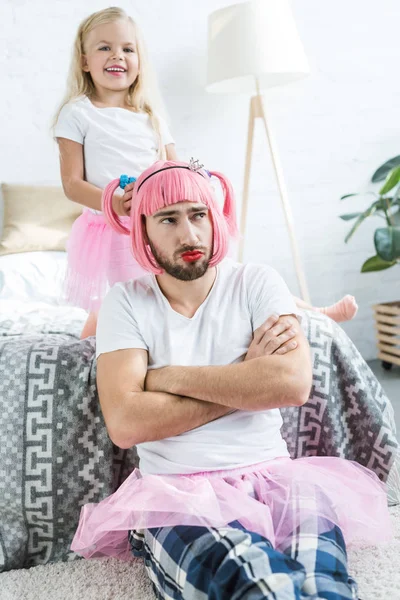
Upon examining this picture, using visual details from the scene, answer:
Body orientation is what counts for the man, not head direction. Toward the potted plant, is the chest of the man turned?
no

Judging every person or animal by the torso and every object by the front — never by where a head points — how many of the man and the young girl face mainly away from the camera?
0

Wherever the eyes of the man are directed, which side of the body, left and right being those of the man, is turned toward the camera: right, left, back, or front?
front

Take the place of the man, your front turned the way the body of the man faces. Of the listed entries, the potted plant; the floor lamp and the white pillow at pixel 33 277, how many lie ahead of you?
0

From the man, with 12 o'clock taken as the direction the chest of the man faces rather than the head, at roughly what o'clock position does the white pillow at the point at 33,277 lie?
The white pillow is roughly at 5 o'clock from the man.

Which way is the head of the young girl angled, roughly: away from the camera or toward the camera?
toward the camera

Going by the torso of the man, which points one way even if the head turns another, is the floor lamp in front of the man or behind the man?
behind

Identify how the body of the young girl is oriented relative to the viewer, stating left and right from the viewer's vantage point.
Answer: facing the viewer and to the right of the viewer

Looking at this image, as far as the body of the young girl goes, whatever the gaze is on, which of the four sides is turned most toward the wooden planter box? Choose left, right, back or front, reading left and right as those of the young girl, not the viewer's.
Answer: left
